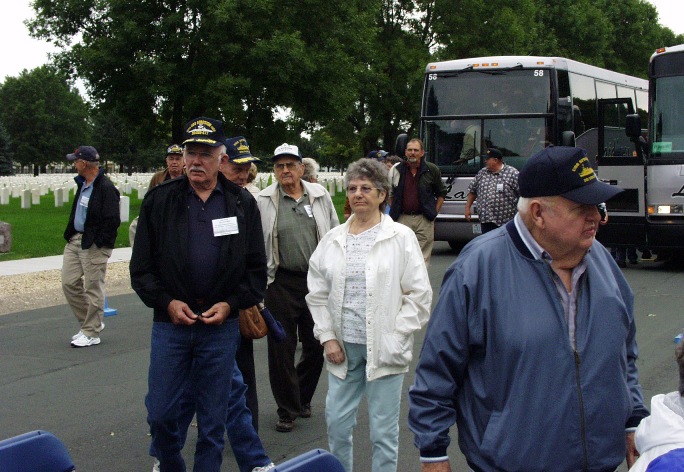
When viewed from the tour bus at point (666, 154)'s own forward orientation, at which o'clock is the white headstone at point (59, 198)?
The white headstone is roughly at 4 o'clock from the tour bus.

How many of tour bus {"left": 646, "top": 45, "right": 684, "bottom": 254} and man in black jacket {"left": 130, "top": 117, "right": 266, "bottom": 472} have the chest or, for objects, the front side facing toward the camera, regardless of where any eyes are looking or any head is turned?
2

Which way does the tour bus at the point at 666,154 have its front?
toward the camera

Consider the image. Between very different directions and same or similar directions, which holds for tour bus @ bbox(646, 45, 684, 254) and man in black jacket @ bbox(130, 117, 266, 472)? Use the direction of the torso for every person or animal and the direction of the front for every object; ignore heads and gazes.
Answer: same or similar directions

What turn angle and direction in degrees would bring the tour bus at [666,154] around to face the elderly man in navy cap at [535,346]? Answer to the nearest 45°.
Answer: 0° — it already faces them

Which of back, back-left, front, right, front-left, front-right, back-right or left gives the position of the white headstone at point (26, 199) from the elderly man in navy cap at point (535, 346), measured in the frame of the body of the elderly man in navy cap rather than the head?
back

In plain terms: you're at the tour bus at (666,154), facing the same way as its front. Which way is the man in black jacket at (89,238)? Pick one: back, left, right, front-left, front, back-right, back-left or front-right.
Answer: front-right

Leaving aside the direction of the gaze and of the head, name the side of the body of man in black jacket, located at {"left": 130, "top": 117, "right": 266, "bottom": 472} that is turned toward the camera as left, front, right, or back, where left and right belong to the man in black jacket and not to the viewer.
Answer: front

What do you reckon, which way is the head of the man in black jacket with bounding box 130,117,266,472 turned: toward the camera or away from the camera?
toward the camera

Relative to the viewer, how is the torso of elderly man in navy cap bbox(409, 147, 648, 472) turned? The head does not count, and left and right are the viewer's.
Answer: facing the viewer and to the right of the viewer

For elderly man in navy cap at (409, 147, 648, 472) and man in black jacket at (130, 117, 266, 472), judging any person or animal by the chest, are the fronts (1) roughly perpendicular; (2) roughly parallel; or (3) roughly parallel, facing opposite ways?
roughly parallel

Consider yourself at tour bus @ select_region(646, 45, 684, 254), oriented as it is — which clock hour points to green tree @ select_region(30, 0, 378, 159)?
The green tree is roughly at 4 o'clock from the tour bus.
